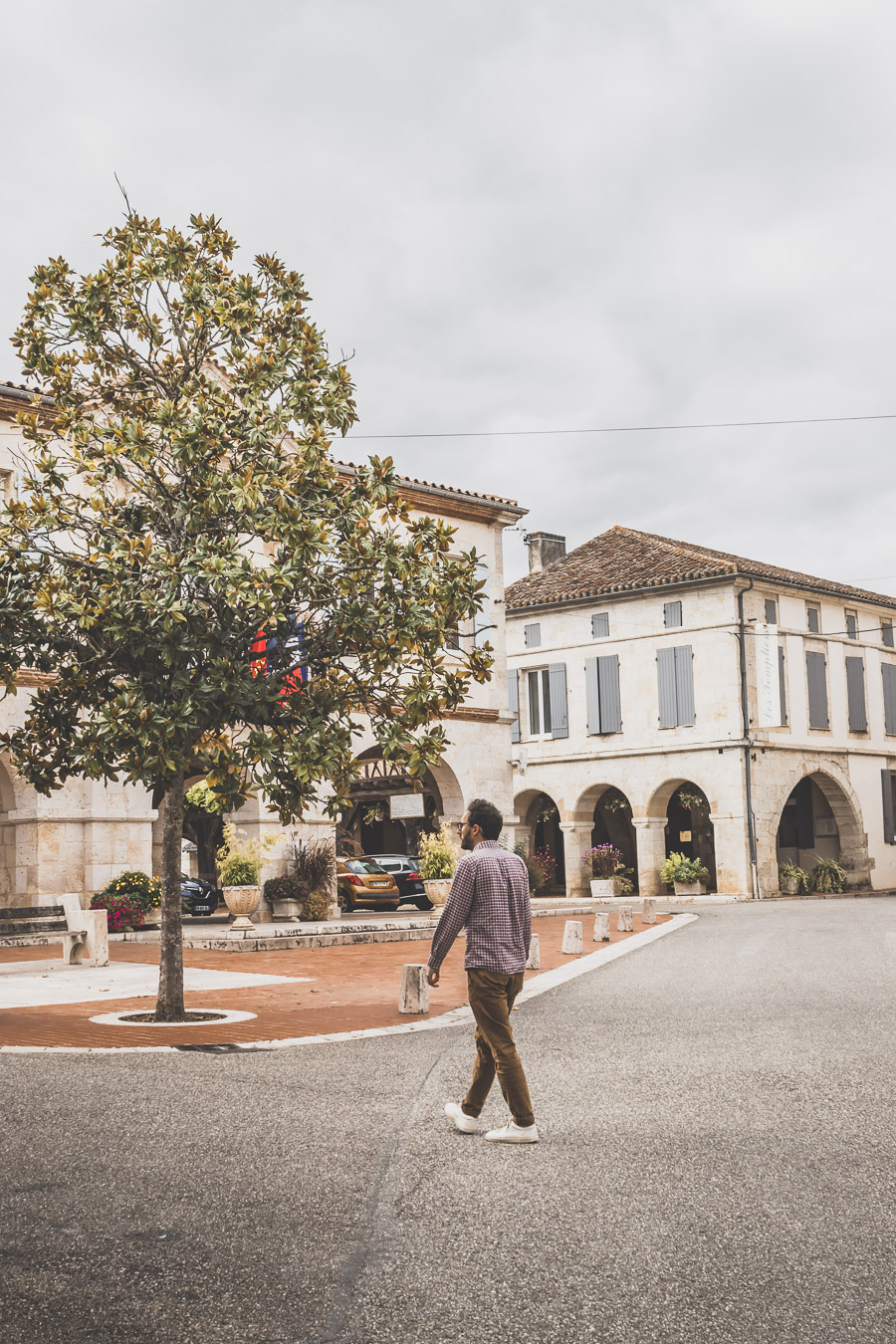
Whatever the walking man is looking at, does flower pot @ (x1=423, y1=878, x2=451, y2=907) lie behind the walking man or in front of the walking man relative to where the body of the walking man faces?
in front

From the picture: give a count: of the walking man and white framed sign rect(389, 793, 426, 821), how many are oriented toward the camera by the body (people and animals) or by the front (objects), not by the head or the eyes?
1

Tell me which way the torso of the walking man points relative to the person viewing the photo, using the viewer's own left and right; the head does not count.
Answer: facing away from the viewer and to the left of the viewer

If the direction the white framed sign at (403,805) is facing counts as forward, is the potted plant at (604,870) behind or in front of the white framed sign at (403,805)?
behind

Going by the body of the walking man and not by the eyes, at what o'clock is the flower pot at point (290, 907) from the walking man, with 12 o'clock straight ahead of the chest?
The flower pot is roughly at 1 o'clock from the walking man.

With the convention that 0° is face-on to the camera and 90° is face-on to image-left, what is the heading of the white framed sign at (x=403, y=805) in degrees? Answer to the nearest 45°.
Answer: approximately 0°

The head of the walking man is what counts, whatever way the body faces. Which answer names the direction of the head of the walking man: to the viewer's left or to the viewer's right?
to the viewer's left

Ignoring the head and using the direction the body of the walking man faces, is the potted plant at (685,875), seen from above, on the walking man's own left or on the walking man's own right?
on the walking man's own right

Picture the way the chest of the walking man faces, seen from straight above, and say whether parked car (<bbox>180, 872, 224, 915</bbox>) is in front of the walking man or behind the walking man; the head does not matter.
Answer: in front

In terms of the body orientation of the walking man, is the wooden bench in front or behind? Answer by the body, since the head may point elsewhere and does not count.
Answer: in front
